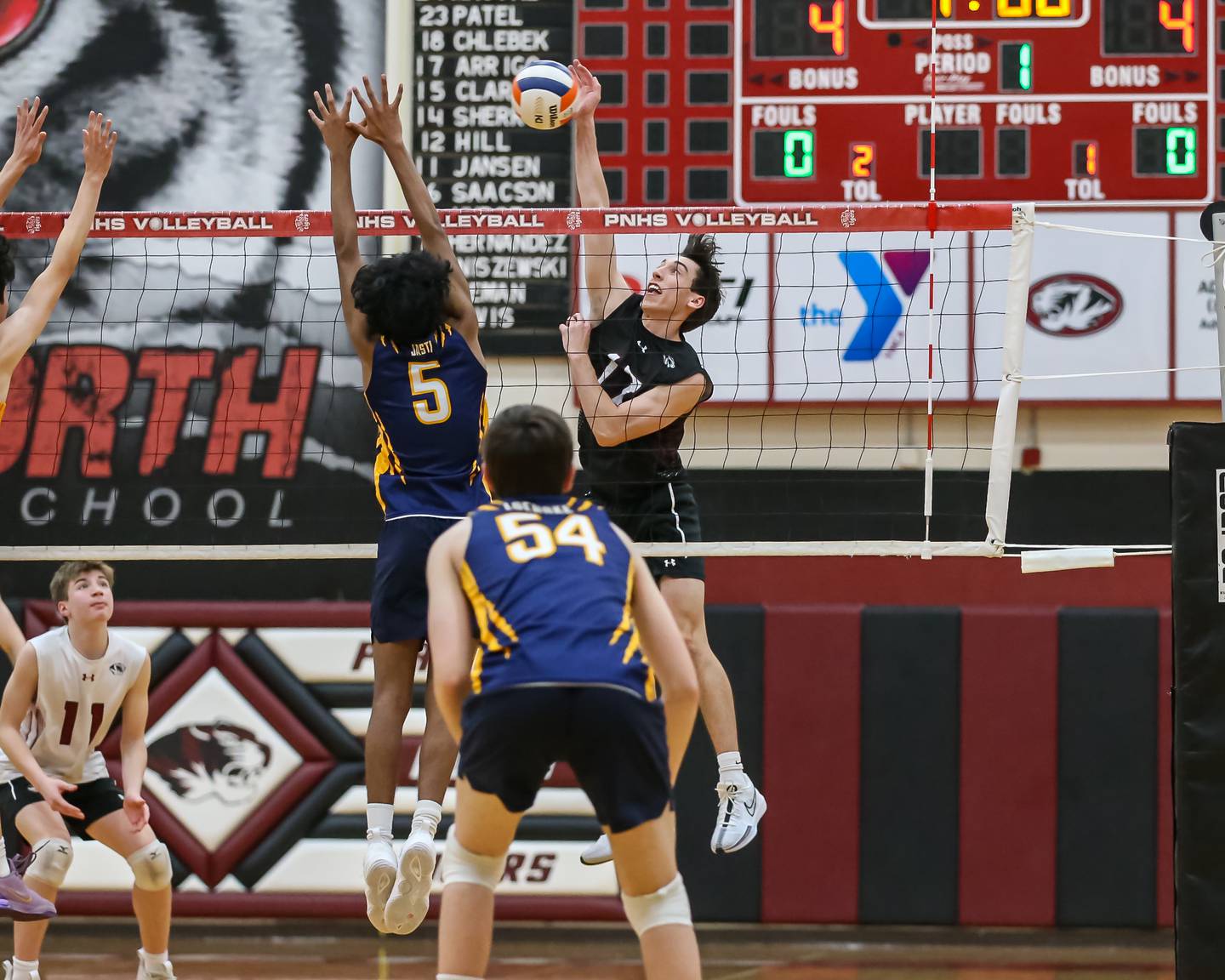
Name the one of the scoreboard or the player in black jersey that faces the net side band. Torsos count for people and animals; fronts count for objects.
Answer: the scoreboard

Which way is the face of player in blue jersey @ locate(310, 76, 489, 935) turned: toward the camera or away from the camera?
away from the camera

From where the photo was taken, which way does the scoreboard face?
toward the camera

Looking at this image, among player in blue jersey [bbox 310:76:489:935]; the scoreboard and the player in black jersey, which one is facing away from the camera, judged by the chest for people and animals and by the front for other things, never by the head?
the player in blue jersey

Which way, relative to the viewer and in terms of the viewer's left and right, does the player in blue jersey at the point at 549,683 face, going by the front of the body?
facing away from the viewer

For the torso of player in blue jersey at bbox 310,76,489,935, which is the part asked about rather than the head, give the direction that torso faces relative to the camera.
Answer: away from the camera

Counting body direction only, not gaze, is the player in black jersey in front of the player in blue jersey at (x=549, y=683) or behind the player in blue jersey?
in front

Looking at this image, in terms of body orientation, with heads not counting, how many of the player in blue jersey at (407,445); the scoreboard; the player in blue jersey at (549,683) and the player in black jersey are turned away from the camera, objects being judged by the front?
2

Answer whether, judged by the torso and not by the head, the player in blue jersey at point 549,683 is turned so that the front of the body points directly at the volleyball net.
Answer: yes

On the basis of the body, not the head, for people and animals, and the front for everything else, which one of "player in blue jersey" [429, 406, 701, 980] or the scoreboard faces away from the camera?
the player in blue jersey

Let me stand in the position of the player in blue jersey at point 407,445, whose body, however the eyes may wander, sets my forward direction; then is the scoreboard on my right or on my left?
on my right

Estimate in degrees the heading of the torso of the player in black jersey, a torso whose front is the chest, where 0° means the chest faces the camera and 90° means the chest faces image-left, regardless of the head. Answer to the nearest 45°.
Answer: approximately 45°

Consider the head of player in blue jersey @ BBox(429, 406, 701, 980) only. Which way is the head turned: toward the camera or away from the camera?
away from the camera

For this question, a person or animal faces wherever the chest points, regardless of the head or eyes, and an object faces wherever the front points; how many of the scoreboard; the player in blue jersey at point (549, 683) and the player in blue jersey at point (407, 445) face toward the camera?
1

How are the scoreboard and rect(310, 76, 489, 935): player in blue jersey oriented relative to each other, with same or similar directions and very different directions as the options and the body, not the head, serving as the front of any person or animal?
very different directions

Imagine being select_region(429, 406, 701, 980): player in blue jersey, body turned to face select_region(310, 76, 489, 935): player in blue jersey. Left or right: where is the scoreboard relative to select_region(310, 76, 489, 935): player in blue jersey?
right

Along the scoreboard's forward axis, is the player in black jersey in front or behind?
in front
